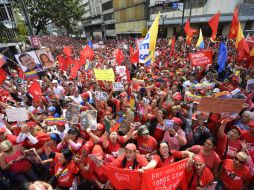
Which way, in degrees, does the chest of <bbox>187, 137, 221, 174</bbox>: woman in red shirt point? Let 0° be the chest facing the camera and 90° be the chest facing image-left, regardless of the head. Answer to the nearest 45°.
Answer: approximately 45°

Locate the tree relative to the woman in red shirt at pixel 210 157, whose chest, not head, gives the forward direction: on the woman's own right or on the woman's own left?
on the woman's own right

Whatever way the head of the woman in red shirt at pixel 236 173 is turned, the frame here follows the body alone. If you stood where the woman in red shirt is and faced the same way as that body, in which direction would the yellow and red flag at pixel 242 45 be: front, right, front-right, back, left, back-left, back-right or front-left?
back

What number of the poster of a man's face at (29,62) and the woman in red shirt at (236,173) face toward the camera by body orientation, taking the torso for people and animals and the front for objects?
2

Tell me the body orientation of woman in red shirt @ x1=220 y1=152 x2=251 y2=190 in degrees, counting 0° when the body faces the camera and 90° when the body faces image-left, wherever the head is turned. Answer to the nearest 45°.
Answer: approximately 0°

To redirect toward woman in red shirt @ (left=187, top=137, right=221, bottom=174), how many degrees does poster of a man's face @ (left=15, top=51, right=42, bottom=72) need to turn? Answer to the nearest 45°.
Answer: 0° — it already faces them

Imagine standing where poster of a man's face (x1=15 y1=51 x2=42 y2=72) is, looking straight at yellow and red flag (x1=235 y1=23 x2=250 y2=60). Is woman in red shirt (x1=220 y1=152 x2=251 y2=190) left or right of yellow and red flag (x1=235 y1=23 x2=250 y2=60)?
right

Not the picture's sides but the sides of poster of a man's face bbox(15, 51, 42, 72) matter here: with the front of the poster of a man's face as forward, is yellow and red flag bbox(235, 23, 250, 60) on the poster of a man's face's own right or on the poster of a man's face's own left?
on the poster of a man's face's own left
